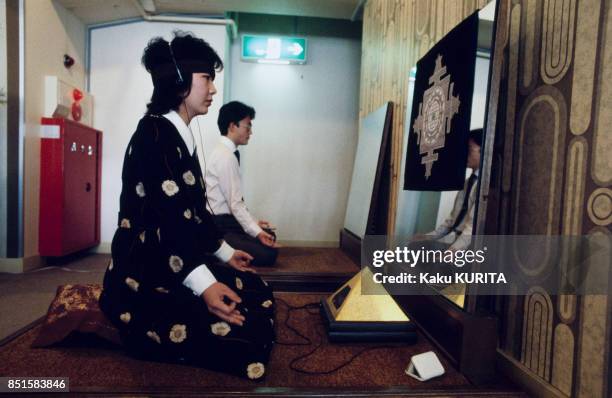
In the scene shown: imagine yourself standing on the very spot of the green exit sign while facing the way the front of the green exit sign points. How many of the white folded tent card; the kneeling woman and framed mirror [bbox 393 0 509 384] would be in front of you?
3

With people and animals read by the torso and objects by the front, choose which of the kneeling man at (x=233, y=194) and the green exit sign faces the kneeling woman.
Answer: the green exit sign

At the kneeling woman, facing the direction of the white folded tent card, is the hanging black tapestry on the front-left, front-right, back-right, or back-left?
front-left

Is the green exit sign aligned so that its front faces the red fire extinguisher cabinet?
no

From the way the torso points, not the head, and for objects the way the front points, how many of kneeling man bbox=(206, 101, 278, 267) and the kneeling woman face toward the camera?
0

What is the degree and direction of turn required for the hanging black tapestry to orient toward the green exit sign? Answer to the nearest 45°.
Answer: approximately 90° to its right

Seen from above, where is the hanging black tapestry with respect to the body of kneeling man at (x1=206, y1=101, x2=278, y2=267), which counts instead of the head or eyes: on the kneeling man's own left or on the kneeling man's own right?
on the kneeling man's own right

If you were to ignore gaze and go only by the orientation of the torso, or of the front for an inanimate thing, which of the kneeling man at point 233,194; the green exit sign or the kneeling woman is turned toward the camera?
the green exit sign

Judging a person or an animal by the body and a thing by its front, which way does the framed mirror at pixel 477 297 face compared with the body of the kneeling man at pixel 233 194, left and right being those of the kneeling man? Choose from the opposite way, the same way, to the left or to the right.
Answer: the opposite way

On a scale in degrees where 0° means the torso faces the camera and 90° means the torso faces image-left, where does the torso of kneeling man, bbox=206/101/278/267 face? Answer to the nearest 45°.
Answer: approximately 270°

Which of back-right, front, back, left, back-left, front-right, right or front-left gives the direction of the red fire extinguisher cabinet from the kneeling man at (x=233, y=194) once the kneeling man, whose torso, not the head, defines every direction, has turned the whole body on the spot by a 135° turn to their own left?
front

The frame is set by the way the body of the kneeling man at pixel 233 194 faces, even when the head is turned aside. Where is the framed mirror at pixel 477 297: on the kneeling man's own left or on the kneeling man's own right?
on the kneeling man's own right

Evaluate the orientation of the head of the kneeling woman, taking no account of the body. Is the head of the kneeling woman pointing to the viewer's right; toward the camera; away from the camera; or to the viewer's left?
to the viewer's right

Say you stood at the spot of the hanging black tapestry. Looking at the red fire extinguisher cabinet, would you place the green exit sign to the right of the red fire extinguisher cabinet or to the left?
right

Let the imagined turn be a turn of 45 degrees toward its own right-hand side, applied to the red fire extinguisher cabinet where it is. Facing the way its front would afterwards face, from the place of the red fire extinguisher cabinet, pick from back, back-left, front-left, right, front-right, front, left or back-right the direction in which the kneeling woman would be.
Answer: front

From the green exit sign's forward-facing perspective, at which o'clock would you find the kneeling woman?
The kneeling woman is roughly at 12 o'clock from the green exit sign.

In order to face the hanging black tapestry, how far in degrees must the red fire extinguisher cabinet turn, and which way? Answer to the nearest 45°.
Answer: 0° — it already faces it

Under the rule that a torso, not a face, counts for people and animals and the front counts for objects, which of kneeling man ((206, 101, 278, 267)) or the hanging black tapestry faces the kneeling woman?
the hanging black tapestry
